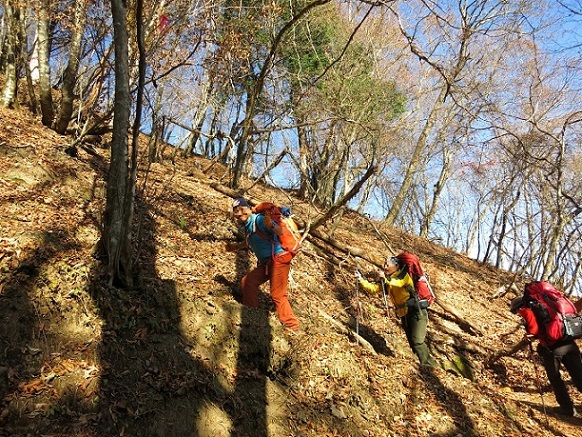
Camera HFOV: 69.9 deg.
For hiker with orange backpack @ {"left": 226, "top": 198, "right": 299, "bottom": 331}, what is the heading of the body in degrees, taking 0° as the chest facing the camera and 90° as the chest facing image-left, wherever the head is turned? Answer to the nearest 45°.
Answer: approximately 45°

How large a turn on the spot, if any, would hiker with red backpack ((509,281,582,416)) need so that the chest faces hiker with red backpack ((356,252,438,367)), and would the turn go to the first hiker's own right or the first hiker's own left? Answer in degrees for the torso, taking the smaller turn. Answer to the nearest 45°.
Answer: approximately 45° to the first hiker's own left

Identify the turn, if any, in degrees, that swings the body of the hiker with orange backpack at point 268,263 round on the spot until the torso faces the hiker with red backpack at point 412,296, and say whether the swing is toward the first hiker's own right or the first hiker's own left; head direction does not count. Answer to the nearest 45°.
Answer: approximately 135° to the first hiker's own left

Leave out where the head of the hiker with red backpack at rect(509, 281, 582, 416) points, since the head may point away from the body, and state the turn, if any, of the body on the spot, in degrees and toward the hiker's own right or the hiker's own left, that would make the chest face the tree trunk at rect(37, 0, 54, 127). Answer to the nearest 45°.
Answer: approximately 45° to the hiker's own left

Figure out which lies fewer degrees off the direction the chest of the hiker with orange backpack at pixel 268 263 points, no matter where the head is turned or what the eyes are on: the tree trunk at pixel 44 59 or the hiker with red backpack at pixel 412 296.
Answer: the tree trunk

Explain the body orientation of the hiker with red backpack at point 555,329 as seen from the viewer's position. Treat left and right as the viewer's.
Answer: facing away from the viewer and to the left of the viewer
